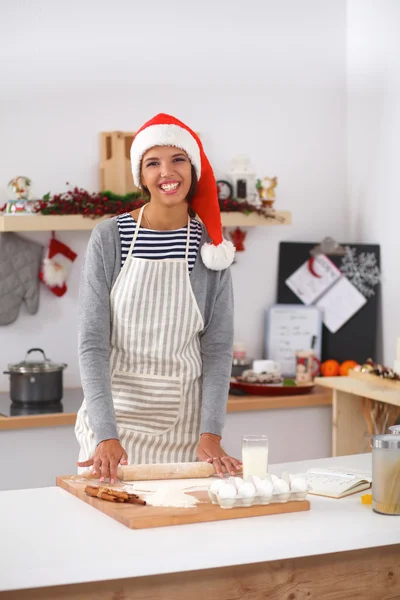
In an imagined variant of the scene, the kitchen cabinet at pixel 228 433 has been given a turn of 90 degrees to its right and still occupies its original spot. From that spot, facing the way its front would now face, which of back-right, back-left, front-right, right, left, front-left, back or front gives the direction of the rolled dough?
left

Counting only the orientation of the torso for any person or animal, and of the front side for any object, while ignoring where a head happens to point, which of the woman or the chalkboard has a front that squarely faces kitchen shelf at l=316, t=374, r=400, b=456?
the chalkboard

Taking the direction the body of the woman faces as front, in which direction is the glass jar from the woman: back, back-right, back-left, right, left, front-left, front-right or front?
front-left

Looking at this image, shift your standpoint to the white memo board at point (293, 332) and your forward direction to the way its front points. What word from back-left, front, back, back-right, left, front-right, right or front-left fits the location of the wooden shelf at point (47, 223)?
front-right

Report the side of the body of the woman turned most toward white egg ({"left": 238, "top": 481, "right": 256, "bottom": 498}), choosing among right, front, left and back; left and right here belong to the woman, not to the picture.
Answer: front

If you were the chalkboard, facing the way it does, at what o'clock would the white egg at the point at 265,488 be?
The white egg is roughly at 12 o'clock from the chalkboard.

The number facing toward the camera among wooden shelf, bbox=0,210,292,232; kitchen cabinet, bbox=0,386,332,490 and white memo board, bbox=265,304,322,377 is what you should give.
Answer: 3

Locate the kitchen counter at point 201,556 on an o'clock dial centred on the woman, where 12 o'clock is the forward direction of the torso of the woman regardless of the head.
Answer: The kitchen counter is roughly at 12 o'clock from the woman.

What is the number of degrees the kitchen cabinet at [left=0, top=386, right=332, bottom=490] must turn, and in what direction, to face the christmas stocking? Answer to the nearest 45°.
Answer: approximately 90° to its right

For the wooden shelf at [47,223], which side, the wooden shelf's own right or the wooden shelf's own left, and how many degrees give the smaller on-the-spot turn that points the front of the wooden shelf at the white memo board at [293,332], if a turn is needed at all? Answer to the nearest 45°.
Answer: approximately 135° to the wooden shelf's own left

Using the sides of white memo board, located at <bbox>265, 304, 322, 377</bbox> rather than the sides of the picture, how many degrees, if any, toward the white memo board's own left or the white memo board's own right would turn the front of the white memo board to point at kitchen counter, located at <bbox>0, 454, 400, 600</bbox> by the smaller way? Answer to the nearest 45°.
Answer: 0° — it already faces it

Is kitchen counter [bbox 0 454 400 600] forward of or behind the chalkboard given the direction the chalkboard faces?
forward

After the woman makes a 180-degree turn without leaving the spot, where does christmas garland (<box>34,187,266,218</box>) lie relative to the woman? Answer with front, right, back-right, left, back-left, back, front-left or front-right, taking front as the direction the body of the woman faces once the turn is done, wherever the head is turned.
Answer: front

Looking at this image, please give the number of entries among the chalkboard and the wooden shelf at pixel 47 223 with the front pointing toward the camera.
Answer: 2
